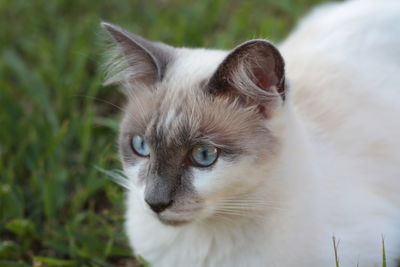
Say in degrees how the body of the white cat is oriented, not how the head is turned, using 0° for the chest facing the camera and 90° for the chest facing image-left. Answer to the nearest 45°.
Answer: approximately 45°
